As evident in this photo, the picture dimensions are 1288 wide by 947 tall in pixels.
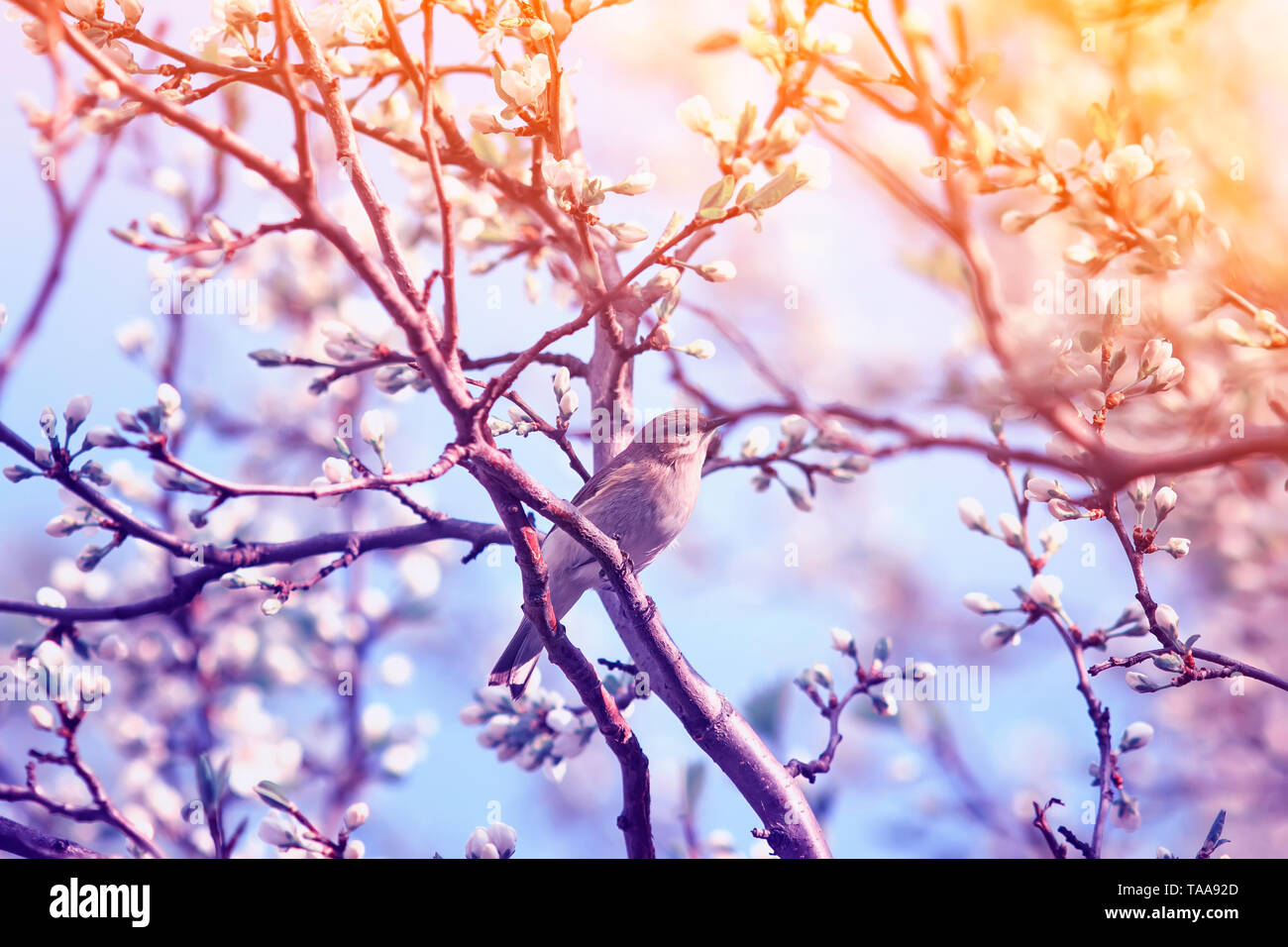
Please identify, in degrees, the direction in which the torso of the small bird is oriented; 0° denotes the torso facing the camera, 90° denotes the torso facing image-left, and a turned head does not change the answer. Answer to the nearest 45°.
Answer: approximately 270°
